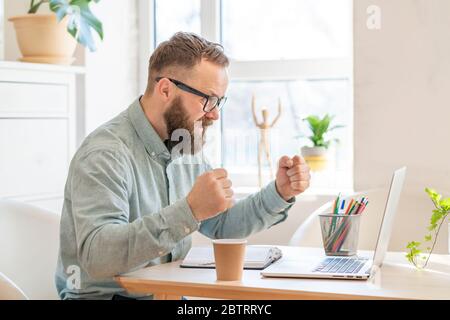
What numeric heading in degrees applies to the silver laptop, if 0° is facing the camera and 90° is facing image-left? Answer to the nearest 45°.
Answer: approximately 90°

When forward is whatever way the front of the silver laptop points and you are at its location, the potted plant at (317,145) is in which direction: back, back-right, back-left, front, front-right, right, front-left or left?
right

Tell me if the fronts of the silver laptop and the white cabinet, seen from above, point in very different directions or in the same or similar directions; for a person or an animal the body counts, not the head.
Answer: very different directions

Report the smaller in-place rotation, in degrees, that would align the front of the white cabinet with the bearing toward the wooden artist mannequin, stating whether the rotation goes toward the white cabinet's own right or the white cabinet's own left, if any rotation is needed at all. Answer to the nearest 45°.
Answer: approximately 45° to the white cabinet's own left

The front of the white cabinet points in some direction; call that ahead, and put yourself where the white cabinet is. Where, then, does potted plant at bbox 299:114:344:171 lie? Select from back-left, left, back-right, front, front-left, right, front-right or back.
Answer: front-left

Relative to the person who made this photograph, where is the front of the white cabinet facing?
facing the viewer and to the right of the viewer

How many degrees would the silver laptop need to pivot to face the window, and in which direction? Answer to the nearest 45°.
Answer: approximately 90° to its right

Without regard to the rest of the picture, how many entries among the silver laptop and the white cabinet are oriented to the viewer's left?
1

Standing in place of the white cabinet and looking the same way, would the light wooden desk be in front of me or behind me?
in front
